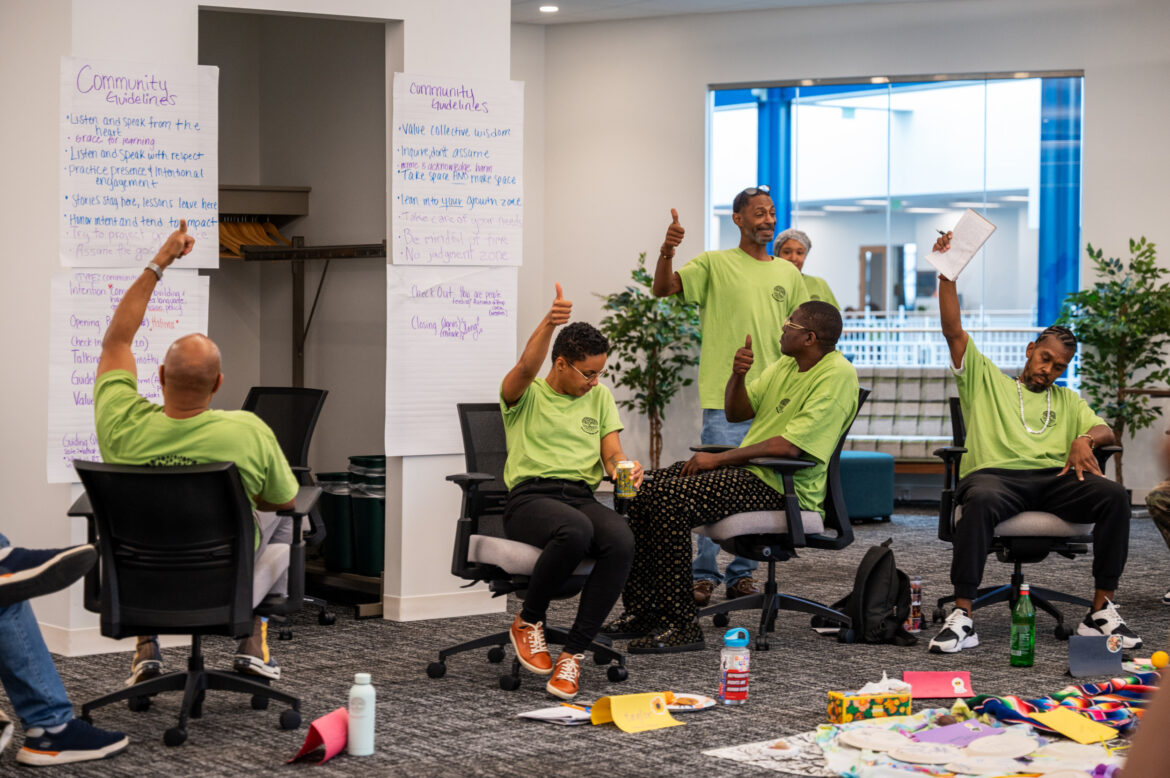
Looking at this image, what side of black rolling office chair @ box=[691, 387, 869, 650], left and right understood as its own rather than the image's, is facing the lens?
left

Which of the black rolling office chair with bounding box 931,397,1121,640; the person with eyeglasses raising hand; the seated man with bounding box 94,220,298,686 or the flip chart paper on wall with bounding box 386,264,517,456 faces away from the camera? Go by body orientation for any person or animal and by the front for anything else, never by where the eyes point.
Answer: the seated man

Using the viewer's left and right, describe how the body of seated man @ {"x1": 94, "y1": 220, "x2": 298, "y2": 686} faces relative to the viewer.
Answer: facing away from the viewer

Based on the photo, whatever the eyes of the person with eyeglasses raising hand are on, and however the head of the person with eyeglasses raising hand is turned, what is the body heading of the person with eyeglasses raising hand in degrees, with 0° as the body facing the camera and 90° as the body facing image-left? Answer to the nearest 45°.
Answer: approximately 315°

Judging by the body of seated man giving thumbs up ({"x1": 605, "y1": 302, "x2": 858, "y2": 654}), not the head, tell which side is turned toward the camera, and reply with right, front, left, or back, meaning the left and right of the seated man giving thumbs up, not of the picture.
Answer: left

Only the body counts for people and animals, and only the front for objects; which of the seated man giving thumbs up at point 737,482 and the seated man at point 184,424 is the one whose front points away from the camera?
the seated man

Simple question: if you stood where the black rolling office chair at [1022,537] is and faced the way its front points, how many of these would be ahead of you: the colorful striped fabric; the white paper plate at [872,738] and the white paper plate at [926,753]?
3

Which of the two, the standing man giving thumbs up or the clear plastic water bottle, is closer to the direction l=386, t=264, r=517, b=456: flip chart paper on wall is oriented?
the clear plastic water bottle

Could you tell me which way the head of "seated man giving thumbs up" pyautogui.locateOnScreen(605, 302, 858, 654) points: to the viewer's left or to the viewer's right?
to the viewer's left

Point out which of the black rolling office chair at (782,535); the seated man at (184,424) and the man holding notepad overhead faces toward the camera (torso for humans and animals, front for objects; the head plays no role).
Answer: the man holding notepad overhead

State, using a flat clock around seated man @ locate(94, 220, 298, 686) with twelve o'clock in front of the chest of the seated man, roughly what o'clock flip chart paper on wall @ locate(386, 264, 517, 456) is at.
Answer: The flip chart paper on wall is roughly at 1 o'clock from the seated man.

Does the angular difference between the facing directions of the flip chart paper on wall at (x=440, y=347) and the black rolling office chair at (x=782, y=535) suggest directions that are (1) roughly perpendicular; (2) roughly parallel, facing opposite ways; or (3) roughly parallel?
roughly perpendicular

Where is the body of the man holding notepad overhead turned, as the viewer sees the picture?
toward the camera

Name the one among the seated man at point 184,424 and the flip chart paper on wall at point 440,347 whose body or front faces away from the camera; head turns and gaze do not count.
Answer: the seated man

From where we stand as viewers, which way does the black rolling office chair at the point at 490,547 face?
facing the viewer and to the right of the viewer
